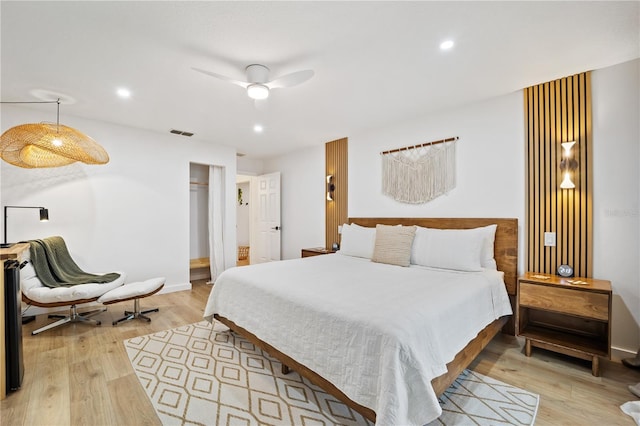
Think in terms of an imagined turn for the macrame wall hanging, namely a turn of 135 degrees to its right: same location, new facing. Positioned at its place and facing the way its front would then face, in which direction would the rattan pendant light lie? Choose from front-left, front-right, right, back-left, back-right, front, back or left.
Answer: back-left

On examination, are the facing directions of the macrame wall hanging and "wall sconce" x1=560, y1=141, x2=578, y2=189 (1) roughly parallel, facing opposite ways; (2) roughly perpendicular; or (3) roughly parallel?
roughly parallel

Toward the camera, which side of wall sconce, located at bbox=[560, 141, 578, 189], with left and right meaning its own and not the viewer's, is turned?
front

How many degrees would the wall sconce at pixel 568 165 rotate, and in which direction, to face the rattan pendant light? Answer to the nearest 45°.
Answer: approximately 45° to its right

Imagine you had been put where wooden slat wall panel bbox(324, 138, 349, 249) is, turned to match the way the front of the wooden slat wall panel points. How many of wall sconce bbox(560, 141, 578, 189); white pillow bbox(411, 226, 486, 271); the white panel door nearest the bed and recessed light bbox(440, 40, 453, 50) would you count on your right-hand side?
1

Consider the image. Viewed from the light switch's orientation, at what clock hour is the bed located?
The bed is roughly at 1 o'clock from the light switch.

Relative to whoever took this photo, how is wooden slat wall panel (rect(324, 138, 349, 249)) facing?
facing the viewer and to the left of the viewer

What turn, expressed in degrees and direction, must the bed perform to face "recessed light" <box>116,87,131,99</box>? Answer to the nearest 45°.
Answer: approximately 45° to its right

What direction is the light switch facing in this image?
toward the camera

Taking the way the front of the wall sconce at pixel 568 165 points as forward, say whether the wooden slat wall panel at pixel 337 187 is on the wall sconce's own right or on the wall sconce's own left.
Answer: on the wall sconce's own right

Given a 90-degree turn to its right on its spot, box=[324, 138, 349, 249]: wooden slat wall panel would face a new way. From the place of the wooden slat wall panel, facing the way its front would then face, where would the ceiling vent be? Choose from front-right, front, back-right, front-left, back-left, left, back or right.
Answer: front-left

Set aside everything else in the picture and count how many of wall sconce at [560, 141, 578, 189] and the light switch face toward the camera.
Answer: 2

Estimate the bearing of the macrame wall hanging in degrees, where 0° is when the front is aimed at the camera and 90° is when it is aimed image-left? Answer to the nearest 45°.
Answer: approximately 45°
